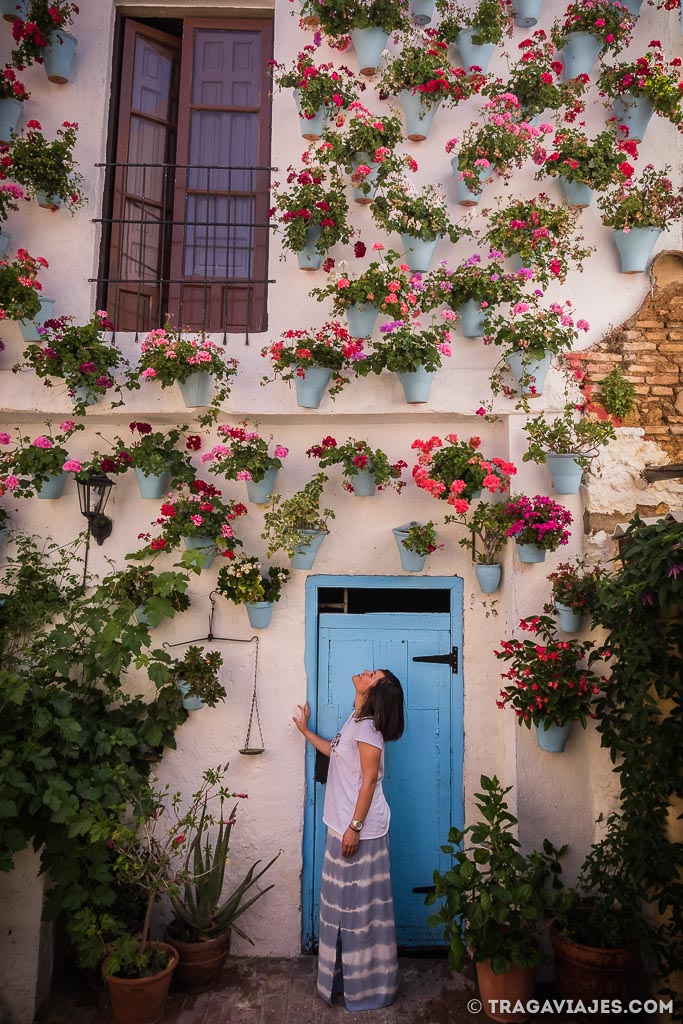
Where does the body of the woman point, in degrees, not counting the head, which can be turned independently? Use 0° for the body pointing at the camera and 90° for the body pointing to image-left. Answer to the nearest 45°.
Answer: approximately 90°

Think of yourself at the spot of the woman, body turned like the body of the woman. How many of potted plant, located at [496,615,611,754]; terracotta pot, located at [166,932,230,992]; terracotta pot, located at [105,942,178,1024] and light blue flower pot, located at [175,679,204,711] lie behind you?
1

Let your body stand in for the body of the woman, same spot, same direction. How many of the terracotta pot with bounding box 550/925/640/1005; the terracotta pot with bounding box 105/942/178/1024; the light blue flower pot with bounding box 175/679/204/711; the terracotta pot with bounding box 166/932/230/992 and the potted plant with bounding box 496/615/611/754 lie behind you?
2

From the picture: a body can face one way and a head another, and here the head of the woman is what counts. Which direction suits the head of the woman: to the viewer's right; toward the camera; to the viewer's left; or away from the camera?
to the viewer's left
